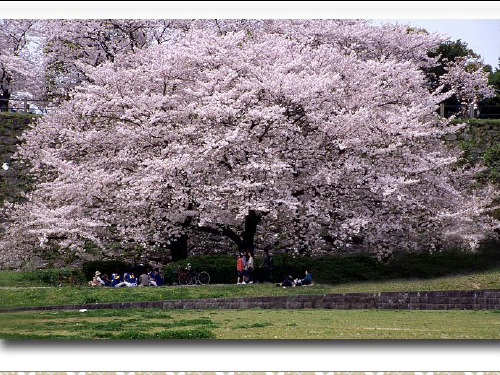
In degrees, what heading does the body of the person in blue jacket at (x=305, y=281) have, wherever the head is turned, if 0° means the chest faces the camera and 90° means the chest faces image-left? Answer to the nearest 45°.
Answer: approximately 90°
